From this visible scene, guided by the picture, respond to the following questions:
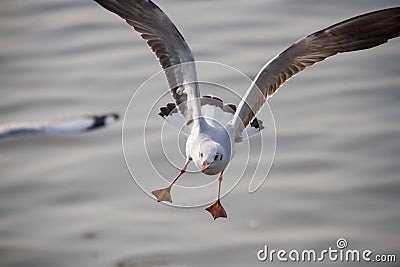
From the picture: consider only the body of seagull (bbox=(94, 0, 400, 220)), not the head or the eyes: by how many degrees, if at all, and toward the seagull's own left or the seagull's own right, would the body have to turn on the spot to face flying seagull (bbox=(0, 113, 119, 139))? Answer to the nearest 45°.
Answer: approximately 45° to the seagull's own right

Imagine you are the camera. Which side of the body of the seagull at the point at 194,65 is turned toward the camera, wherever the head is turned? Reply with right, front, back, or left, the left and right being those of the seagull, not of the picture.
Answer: front
